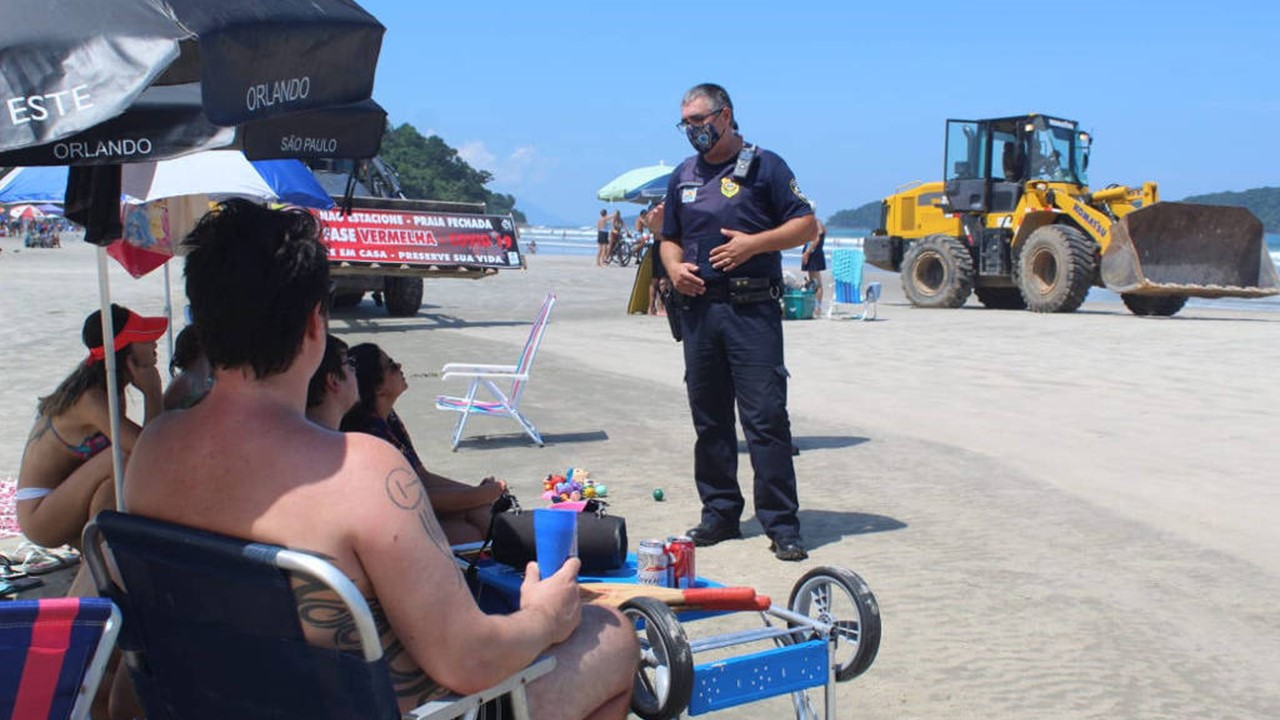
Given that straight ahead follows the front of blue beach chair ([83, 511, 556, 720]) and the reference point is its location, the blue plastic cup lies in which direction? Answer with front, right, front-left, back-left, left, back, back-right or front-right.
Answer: front

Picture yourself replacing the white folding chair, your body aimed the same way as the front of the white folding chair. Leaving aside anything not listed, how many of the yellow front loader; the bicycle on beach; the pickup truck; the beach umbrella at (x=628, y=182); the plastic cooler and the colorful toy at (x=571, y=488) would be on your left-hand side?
1

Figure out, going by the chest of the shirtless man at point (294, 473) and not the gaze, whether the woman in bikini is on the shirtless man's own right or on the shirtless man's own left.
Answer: on the shirtless man's own left

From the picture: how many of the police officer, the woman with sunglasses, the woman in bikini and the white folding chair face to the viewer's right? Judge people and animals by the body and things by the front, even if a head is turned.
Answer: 2

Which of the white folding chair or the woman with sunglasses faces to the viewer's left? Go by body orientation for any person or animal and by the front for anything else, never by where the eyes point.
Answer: the white folding chair

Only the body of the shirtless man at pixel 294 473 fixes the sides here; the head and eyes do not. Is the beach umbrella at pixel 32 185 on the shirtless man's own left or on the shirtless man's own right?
on the shirtless man's own left

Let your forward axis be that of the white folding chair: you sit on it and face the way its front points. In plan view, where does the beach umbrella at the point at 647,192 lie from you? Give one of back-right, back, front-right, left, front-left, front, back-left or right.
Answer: right

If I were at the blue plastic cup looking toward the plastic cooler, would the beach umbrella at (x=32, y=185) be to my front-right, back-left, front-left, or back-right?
front-left

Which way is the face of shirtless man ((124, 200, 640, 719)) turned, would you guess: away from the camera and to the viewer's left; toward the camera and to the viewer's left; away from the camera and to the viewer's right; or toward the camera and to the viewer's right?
away from the camera and to the viewer's right

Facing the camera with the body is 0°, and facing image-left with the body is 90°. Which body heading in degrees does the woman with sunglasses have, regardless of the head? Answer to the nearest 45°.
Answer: approximately 270°

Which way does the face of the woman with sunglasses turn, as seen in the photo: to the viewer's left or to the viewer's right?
to the viewer's right

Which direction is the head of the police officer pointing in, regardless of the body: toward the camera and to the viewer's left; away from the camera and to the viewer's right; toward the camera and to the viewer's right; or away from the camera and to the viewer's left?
toward the camera and to the viewer's left

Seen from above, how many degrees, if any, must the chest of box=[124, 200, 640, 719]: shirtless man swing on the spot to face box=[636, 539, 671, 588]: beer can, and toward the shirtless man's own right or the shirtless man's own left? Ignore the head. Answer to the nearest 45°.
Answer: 0° — they already face it

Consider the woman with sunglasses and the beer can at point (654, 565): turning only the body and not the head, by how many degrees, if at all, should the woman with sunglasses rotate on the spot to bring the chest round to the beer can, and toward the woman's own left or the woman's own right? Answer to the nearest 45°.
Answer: approximately 45° to the woman's own right

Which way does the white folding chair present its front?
to the viewer's left

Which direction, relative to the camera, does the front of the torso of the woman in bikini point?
to the viewer's right

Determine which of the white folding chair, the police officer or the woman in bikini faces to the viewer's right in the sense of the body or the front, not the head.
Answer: the woman in bikini

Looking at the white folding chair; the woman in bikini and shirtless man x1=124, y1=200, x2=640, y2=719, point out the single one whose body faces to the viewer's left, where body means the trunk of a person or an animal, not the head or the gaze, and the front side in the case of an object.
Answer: the white folding chair

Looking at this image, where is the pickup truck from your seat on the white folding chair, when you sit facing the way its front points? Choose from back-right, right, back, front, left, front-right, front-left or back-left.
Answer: right

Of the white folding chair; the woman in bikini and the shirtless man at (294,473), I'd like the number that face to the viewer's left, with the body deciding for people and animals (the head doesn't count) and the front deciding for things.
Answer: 1

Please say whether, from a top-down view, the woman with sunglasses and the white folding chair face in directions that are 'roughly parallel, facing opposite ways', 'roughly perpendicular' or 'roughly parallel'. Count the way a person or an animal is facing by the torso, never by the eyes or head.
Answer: roughly parallel, facing opposite ways
